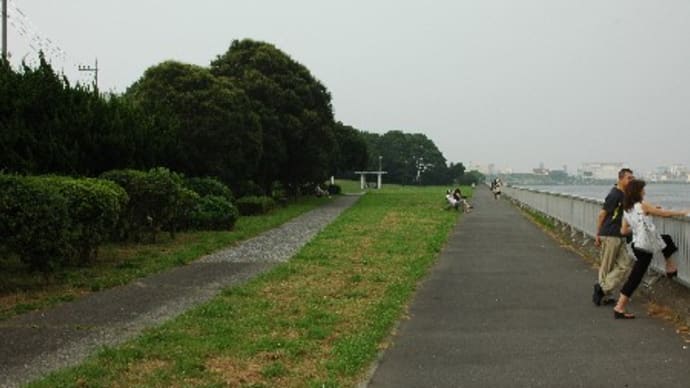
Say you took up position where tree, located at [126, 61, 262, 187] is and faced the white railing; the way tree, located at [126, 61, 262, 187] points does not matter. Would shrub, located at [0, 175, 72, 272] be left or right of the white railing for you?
right

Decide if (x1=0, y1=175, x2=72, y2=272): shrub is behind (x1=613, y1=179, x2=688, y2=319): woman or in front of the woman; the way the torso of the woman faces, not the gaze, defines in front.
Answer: behind

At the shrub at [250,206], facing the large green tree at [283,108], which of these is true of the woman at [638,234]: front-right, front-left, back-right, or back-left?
back-right

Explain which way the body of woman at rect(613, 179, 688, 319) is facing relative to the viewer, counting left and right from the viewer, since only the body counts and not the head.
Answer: facing to the right of the viewer

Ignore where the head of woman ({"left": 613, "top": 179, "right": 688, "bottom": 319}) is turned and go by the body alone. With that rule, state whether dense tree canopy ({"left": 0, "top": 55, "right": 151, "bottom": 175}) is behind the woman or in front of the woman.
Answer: behind

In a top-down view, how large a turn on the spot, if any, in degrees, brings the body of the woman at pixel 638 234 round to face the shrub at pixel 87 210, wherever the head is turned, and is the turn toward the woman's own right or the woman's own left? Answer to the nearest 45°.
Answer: approximately 180°

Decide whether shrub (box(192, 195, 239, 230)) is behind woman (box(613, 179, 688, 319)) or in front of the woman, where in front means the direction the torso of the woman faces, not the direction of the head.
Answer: behind
